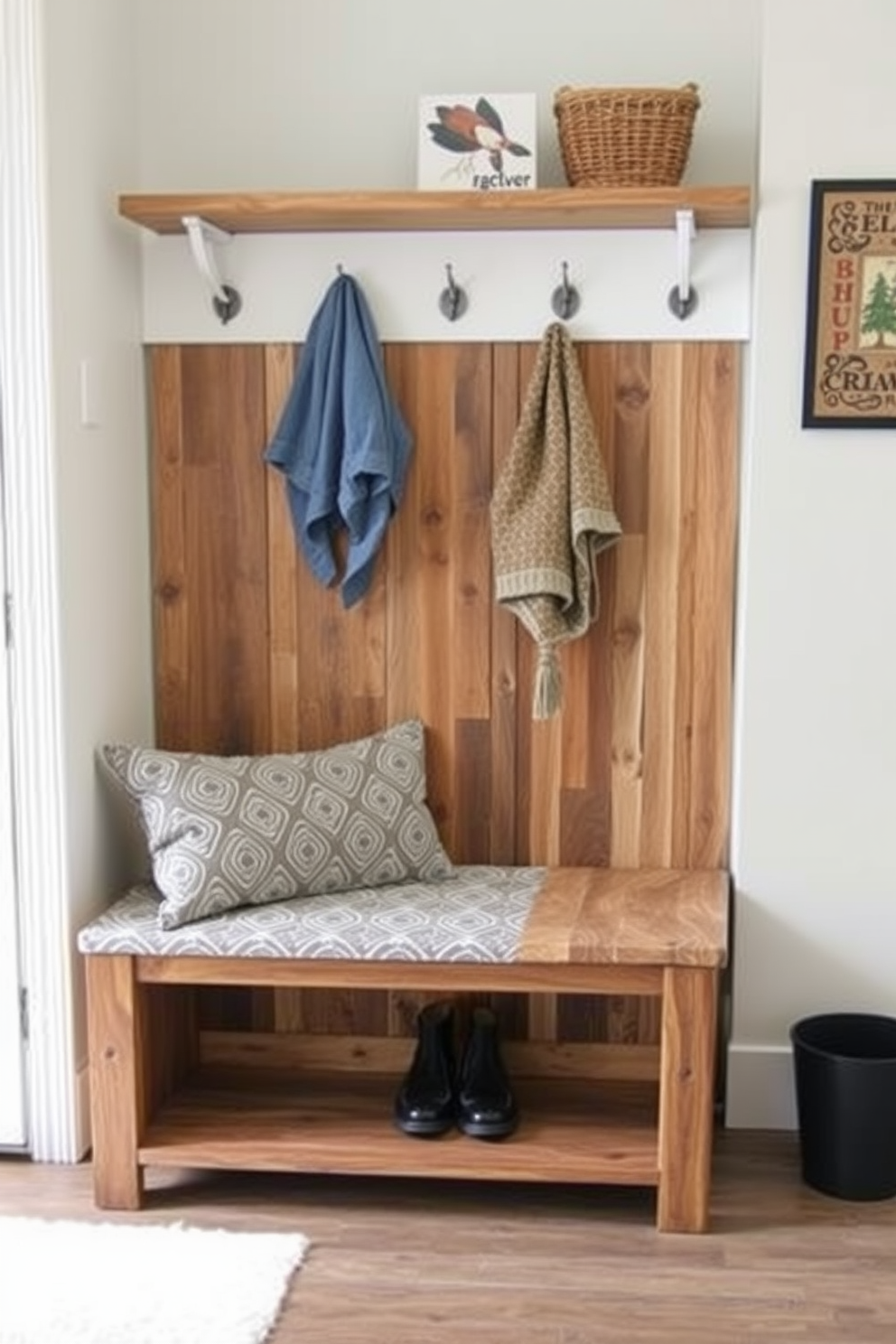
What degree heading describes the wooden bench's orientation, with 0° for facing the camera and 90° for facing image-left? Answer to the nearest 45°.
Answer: approximately 0°

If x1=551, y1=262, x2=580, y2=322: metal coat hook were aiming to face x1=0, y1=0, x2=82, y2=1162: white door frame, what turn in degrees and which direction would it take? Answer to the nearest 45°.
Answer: approximately 45° to its right

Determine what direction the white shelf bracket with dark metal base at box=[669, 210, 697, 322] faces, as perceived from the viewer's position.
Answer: facing the viewer

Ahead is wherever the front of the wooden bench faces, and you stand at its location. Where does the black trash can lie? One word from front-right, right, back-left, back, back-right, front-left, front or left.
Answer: left

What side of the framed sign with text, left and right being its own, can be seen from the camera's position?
front

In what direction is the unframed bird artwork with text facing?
toward the camera

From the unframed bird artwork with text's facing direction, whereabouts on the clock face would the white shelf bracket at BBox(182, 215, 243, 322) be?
The white shelf bracket is roughly at 3 o'clock from the unframed bird artwork with text.

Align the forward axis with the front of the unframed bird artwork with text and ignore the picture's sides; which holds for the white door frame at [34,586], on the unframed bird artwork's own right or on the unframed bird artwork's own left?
on the unframed bird artwork's own right
